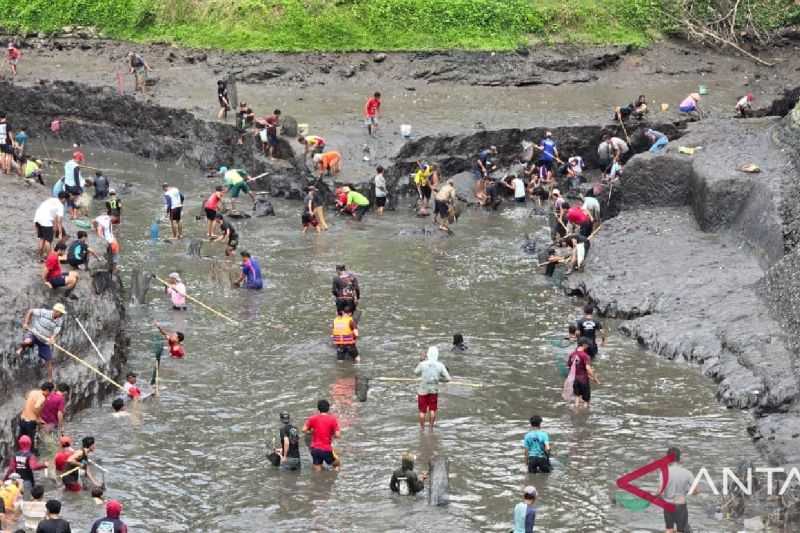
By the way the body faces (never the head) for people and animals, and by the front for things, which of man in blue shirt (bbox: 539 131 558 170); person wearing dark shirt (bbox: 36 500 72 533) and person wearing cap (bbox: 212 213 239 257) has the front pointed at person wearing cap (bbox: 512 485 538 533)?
the man in blue shirt

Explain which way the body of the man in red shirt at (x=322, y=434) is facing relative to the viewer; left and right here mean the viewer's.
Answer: facing away from the viewer

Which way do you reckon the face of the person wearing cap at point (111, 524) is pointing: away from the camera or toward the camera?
away from the camera

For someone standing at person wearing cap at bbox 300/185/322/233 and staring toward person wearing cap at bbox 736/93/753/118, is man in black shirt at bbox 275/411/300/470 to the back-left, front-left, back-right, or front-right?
back-right

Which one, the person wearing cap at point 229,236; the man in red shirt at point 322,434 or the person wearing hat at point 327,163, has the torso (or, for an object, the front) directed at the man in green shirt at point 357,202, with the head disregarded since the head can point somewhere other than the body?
the man in red shirt

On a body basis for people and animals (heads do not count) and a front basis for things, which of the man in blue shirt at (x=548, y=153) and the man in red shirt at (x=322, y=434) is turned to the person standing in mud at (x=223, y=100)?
the man in red shirt

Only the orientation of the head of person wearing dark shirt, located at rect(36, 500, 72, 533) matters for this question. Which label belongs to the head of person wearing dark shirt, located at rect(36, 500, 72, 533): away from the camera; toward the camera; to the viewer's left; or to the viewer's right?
away from the camera

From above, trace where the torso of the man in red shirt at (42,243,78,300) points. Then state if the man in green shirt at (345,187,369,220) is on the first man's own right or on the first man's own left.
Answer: on the first man's own left

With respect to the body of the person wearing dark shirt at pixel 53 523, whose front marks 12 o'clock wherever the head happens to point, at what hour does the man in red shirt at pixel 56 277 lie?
The man in red shirt is roughly at 12 o'clock from the person wearing dark shirt.

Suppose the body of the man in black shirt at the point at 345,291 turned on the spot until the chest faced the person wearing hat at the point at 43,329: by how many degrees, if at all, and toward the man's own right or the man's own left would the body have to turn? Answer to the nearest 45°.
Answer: approximately 135° to the man's own left
